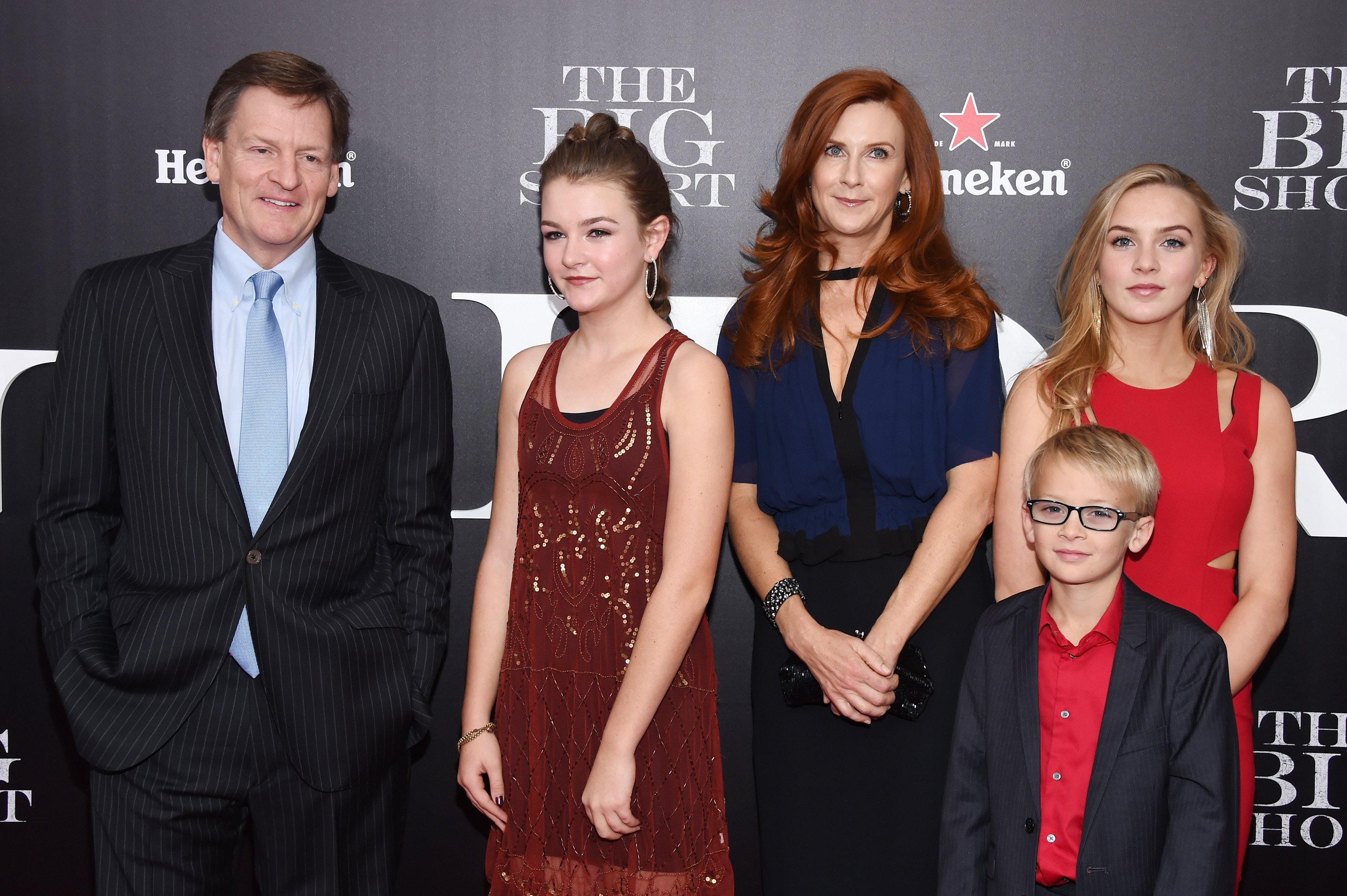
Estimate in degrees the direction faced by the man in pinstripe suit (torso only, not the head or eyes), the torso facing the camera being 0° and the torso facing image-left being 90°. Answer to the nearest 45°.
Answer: approximately 0°

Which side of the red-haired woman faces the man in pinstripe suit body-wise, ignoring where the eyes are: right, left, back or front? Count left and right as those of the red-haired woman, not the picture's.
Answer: right

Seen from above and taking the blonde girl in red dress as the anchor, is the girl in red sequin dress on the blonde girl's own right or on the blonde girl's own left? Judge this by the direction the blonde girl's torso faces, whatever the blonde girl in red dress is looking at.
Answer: on the blonde girl's own right

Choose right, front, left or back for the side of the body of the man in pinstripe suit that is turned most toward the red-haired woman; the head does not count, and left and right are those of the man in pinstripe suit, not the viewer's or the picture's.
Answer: left

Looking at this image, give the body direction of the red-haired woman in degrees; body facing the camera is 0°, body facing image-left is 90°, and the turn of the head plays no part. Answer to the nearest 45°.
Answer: approximately 0°

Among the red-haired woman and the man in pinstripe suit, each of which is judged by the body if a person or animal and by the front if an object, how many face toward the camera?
2

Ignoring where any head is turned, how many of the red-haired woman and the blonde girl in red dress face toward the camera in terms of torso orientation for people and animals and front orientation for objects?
2
